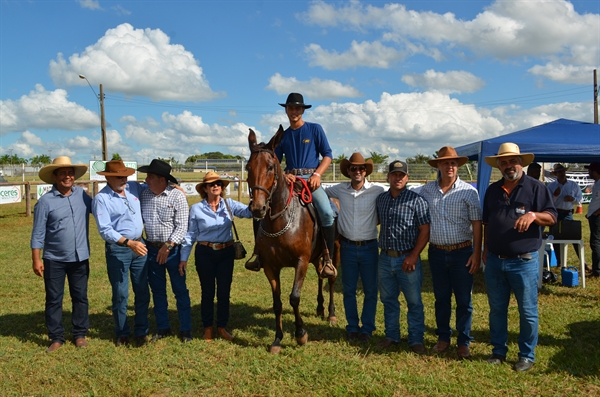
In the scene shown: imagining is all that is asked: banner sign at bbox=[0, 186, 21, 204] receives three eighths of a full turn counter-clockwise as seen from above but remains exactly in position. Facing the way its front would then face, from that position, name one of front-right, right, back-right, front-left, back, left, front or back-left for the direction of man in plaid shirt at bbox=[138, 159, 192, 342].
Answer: back-right

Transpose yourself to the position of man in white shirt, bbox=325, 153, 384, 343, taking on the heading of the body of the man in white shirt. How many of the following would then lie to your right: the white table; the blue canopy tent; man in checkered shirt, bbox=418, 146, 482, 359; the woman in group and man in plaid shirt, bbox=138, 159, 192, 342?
2

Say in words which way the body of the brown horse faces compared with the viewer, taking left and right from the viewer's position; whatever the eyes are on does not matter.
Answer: facing the viewer and to the left of the viewer

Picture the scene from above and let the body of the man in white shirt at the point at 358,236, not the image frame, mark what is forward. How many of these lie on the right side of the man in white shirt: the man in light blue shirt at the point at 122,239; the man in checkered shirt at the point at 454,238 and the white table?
1

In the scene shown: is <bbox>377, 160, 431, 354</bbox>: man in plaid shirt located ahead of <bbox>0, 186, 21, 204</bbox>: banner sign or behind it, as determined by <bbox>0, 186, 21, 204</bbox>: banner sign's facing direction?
ahead

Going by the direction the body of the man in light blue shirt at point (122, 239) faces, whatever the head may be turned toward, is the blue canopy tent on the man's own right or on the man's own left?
on the man's own left

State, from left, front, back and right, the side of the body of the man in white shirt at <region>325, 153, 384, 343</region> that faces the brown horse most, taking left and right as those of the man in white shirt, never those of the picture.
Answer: right

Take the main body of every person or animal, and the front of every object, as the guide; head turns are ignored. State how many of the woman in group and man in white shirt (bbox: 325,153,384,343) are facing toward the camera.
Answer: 2
